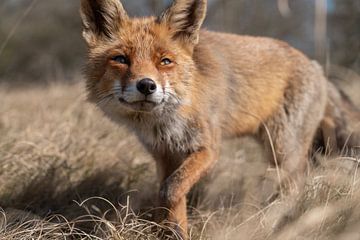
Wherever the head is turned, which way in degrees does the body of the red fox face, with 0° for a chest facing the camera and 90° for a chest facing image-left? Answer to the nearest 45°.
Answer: approximately 45°
